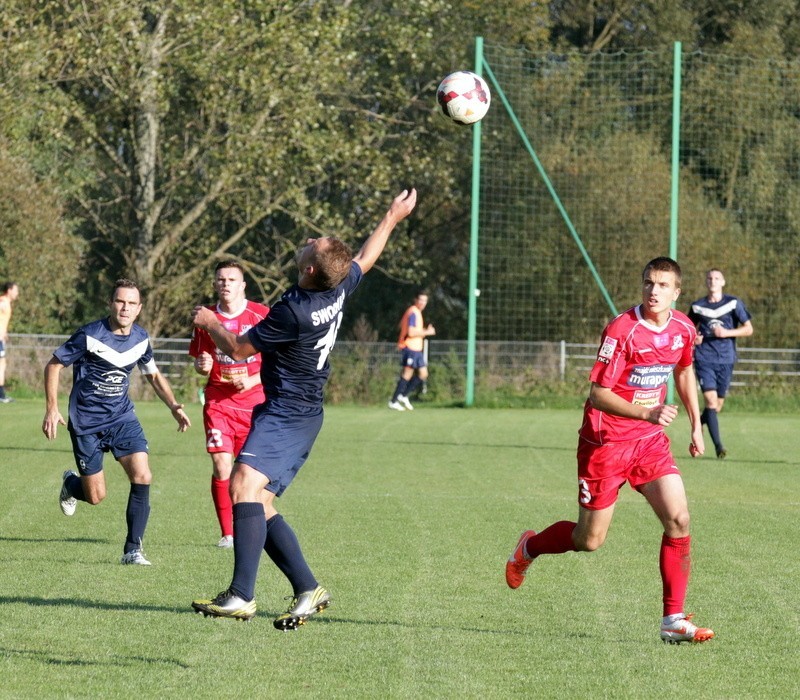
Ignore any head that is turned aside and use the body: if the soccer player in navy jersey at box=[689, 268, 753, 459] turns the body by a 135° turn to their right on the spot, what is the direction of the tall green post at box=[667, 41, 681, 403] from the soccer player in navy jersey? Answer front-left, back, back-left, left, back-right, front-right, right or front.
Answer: front-right

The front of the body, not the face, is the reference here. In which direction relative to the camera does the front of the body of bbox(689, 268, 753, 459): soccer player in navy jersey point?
toward the camera

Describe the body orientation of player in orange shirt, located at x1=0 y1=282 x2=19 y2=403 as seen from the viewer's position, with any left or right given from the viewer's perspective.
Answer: facing to the right of the viewer

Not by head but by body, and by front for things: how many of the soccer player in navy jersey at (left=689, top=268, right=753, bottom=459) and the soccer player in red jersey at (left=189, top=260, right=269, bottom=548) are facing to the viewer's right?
0

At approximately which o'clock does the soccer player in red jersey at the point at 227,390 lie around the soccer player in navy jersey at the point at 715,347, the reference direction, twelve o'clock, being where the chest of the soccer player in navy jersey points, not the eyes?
The soccer player in red jersey is roughly at 1 o'clock from the soccer player in navy jersey.

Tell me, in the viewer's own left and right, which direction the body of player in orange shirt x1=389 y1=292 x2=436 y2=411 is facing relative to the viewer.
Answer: facing to the right of the viewer

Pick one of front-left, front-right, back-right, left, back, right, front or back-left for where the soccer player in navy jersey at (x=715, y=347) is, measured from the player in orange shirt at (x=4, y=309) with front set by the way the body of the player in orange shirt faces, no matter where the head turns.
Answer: front-right

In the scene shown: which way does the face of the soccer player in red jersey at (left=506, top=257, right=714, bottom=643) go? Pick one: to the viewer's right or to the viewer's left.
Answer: to the viewer's left

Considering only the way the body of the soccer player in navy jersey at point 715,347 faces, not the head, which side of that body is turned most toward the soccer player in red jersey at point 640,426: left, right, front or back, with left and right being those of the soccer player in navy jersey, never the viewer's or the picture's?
front

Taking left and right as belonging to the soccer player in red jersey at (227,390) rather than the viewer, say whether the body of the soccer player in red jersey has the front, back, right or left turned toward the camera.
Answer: front

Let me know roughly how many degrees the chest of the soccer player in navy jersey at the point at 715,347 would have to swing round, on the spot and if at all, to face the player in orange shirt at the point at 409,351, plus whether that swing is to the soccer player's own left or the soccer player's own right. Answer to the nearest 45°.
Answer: approximately 135° to the soccer player's own right

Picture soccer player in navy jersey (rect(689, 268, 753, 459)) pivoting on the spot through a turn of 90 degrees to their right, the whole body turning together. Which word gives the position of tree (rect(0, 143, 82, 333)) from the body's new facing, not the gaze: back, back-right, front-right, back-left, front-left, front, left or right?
front-right
